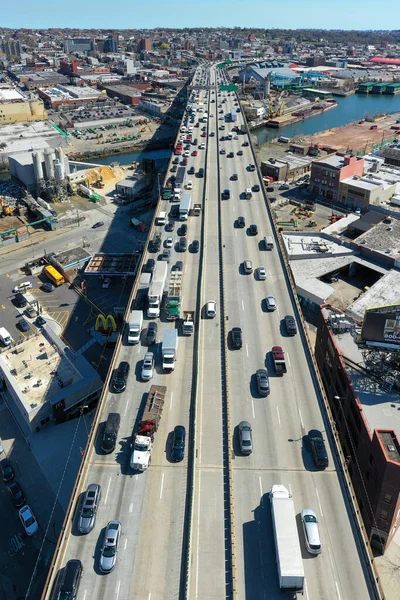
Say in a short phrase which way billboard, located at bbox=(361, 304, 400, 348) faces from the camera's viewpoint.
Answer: facing the viewer and to the left of the viewer

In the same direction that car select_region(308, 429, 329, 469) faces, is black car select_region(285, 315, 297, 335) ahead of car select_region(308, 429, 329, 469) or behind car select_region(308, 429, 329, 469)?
ahead

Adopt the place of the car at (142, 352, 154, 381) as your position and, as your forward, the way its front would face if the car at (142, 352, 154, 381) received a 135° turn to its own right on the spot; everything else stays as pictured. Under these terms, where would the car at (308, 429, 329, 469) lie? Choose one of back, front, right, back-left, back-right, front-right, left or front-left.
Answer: back

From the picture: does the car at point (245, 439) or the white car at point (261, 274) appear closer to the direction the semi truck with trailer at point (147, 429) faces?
the car

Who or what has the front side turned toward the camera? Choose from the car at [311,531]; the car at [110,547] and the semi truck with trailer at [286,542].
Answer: the car at [110,547]

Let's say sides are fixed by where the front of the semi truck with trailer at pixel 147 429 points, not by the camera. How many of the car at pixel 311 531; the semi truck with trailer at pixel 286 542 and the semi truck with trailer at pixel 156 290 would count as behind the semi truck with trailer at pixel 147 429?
1

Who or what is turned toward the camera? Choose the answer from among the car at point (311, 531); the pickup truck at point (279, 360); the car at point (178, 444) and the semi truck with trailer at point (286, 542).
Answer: the car at point (178, 444)

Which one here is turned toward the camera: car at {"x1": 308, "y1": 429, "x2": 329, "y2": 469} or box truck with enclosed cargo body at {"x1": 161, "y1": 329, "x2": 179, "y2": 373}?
the box truck with enclosed cargo body

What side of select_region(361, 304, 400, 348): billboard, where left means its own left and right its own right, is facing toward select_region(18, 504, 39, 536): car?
front

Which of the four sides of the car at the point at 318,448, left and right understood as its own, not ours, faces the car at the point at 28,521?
left

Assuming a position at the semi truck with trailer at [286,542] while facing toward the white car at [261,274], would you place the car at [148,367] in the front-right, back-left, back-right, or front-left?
front-left

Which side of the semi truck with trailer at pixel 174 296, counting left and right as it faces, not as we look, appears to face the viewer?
front

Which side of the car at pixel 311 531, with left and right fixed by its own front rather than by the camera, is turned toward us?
back

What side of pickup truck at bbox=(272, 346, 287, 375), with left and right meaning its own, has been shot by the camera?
back

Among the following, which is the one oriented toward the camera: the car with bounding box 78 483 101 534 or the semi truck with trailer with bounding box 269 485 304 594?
the car
